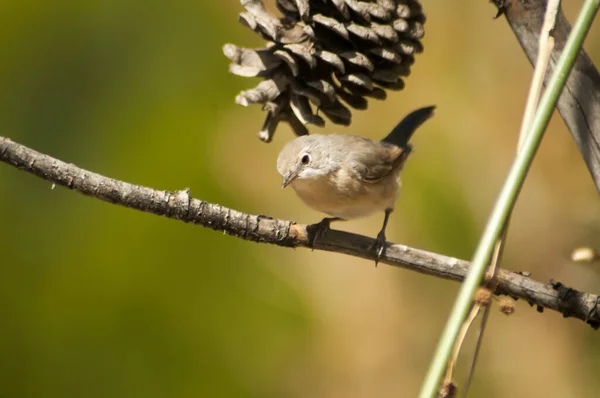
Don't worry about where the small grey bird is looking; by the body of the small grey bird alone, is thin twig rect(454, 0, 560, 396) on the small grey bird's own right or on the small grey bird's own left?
on the small grey bird's own left

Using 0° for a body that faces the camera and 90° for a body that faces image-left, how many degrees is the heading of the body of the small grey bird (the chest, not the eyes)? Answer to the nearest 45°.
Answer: approximately 45°

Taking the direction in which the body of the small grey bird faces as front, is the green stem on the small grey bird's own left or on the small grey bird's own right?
on the small grey bird's own left
